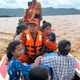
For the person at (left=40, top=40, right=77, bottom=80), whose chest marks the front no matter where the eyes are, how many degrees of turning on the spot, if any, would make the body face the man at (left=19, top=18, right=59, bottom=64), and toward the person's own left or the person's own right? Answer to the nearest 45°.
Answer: approximately 45° to the person's own left

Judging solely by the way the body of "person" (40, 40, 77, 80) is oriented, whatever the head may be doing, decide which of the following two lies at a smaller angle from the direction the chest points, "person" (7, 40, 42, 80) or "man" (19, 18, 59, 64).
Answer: the man

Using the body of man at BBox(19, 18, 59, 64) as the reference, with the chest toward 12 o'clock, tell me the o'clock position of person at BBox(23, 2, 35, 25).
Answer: The person is roughly at 6 o'clock from the man.

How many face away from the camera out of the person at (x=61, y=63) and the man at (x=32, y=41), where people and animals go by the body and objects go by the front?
1

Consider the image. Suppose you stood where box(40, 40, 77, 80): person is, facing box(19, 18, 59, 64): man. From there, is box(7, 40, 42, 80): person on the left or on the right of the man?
left

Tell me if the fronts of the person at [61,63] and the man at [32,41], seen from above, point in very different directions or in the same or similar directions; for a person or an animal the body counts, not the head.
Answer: very different directions

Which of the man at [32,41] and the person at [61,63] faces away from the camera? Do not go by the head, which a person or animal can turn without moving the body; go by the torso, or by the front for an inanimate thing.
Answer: the person

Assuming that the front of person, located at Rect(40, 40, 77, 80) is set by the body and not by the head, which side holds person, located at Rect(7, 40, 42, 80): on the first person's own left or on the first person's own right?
on the first person's own left

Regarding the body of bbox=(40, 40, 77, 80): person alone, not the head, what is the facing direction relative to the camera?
away from the camera

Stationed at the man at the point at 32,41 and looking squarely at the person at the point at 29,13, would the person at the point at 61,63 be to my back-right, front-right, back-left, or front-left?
back-right

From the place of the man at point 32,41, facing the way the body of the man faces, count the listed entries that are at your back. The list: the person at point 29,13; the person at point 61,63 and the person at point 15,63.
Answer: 1

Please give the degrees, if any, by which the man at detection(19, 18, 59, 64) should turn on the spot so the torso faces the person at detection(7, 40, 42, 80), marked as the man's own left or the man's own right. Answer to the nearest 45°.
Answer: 0° — they already face them
